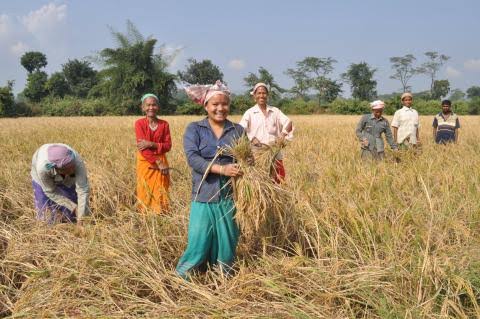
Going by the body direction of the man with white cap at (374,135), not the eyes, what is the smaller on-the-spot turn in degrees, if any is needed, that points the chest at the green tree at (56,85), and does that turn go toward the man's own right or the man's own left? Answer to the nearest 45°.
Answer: approximately 135° to the man's own right

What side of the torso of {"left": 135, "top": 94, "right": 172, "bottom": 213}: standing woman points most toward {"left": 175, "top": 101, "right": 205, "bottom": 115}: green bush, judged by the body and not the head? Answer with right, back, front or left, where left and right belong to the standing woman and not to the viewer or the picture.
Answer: back

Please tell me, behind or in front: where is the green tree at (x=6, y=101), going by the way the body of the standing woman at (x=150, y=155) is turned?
behind

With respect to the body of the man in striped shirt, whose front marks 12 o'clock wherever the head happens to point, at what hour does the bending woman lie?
The bending woman is roughly at 1 o'clock from the man in striped shirt.

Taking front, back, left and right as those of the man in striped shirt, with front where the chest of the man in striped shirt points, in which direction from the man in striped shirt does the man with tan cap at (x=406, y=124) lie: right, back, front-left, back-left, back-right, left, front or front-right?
front-right

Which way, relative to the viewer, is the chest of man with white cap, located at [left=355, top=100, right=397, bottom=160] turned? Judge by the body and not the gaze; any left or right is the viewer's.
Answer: facing the viewer

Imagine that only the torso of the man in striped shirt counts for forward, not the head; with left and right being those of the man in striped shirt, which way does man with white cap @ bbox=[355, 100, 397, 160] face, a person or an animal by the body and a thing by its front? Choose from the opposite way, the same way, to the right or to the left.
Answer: the same way

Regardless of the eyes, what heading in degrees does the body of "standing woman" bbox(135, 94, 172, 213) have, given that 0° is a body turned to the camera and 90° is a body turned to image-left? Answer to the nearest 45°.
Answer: approximately 0°

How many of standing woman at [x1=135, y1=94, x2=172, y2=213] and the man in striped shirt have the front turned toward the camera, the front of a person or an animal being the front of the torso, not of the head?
2

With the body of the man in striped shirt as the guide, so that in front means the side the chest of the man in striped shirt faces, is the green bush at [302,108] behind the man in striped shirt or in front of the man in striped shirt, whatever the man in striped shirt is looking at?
behind

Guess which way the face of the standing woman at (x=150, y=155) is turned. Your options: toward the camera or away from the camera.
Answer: toward the camera

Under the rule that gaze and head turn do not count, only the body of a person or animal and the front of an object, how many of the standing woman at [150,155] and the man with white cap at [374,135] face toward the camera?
2

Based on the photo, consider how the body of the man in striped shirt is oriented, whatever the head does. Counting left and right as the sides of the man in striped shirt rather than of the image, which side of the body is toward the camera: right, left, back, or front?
front
